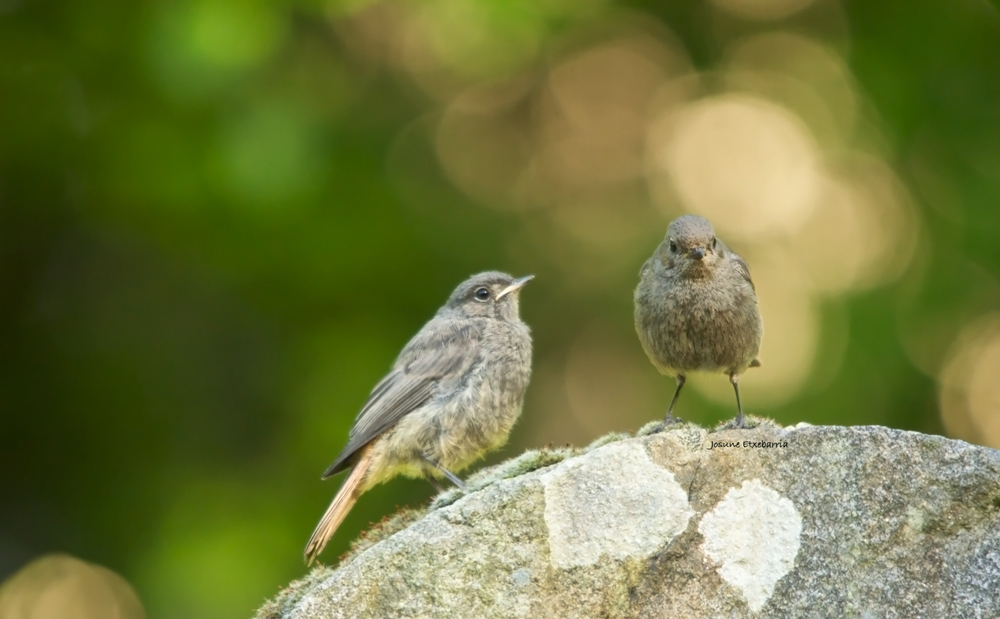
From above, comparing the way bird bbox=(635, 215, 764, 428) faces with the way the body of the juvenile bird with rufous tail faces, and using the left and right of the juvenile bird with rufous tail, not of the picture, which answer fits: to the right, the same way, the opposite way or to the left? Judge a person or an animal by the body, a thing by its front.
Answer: to the right

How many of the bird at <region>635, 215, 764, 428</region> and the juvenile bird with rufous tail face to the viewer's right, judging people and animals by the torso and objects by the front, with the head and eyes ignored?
1

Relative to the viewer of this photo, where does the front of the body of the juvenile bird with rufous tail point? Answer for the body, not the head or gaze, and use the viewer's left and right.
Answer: facing to the right of the viewer

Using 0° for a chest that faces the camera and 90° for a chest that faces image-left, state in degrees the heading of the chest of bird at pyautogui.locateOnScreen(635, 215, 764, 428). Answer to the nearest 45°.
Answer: approximately 0°

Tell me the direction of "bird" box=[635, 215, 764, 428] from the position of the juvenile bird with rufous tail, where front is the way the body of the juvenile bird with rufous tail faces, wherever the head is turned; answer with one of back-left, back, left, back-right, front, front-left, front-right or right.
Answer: front-right

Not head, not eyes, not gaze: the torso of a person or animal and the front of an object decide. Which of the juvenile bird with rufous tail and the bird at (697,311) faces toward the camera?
the bird

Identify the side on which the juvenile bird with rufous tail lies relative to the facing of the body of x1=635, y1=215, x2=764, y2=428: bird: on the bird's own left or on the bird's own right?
on the bird's own right
